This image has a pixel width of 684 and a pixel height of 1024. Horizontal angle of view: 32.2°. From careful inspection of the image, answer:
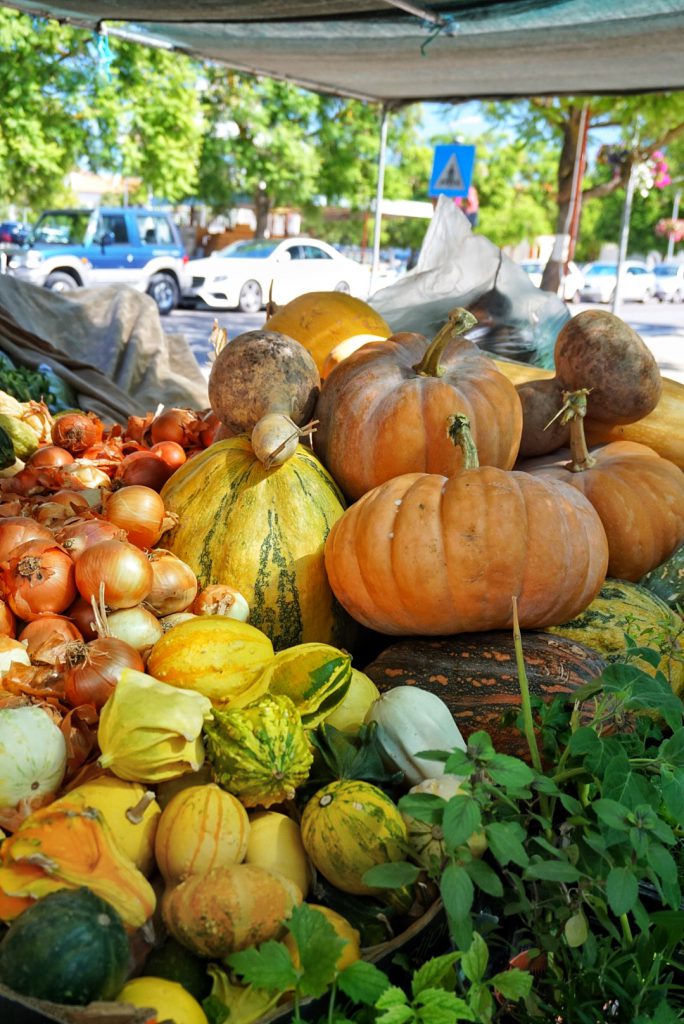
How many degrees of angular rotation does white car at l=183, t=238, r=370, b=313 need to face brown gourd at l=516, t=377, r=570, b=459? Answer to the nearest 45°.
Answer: approximately 45° to its left

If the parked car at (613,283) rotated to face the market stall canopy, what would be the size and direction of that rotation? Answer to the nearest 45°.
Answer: approximately 45° to its left

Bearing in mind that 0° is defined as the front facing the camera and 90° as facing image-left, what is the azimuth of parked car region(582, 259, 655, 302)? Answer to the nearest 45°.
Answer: approximately 45°

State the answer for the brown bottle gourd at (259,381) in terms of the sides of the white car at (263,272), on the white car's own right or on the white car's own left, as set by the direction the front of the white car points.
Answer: on the white car's own left

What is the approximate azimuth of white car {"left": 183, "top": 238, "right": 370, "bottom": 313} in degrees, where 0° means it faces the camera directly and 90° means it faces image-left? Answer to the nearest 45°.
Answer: approximately 45°
